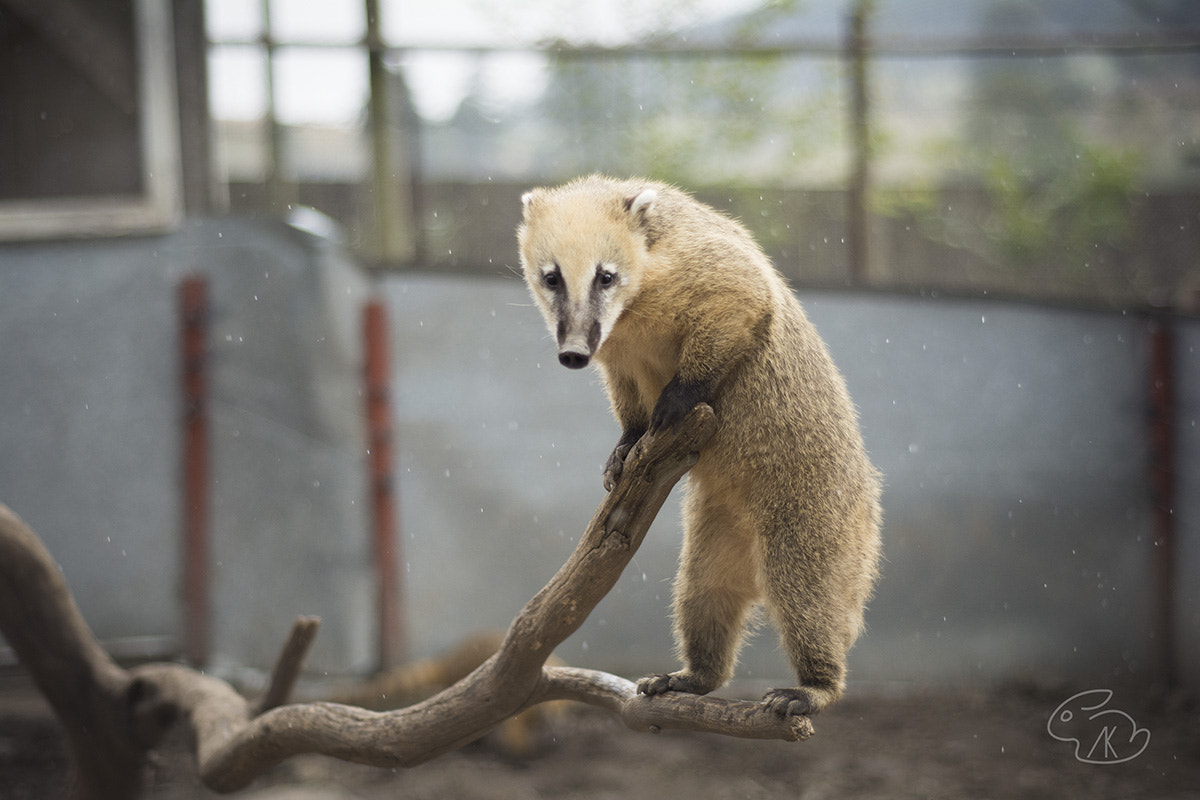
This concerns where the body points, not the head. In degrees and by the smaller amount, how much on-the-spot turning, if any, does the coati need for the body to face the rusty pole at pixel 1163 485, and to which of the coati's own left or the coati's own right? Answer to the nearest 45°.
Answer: approximately 180°

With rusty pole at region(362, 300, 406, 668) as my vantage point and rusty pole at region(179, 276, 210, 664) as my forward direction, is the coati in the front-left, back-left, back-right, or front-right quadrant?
back-left

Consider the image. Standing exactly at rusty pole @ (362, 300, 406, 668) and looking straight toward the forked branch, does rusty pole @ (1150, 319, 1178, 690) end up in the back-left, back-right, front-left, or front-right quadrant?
front-left

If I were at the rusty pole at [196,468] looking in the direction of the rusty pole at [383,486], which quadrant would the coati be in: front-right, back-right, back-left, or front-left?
front-right

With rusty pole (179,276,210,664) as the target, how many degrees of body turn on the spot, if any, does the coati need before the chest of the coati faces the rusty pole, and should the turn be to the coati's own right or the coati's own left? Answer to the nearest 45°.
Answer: approximately 90° to the coati's own right

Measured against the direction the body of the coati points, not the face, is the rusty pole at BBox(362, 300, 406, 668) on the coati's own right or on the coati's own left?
on the coati's own right

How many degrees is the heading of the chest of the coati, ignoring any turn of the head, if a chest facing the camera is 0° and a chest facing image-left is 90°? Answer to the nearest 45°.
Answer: approximately 45°
